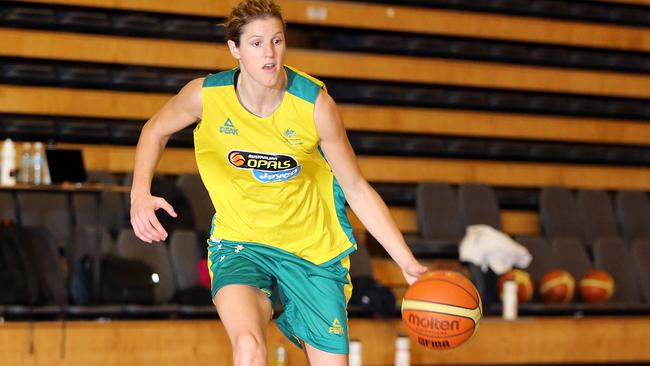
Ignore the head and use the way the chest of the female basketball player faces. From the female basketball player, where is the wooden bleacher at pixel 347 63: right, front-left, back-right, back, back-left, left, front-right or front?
back

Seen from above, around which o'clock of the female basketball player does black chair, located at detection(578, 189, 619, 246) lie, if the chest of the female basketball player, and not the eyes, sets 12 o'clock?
The black chair is roughly at 7 o'clock from the female basketball player.

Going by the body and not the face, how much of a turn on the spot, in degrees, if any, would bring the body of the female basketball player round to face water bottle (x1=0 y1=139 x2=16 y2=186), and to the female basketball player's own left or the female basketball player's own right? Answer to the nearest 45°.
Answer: approximately 135° to the female basketball player's own right

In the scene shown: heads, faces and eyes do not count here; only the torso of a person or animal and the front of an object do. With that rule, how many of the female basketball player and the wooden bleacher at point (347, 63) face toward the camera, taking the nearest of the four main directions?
2

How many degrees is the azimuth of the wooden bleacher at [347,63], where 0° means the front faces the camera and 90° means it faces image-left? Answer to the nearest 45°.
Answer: approximately 0°

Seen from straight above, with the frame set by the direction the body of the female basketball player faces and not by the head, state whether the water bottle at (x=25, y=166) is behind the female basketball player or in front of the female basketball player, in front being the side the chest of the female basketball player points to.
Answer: behind

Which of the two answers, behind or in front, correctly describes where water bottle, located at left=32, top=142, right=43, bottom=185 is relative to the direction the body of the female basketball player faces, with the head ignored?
behind

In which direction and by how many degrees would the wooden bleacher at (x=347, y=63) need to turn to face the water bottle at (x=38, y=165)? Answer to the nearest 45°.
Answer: approximately 45° to its right

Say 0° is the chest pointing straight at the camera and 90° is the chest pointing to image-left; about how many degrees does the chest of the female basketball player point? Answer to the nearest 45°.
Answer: approximately 0°

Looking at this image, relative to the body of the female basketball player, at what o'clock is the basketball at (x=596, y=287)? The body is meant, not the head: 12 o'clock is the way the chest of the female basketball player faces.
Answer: The basketball is roughly at 7 o'clock from the female basketball player.
